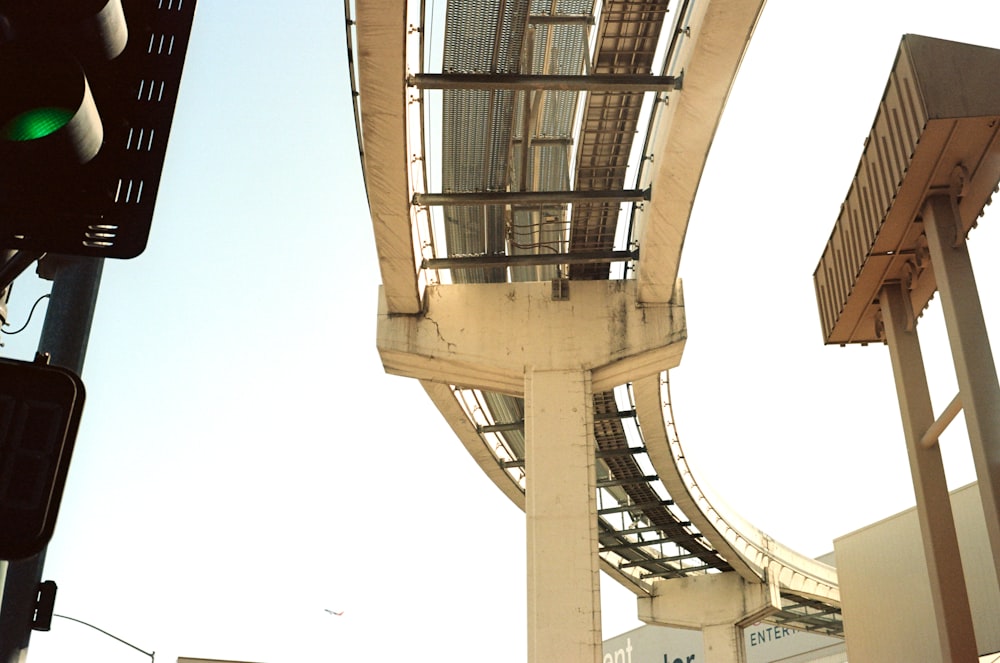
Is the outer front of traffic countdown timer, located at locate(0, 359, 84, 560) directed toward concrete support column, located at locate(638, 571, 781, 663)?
no

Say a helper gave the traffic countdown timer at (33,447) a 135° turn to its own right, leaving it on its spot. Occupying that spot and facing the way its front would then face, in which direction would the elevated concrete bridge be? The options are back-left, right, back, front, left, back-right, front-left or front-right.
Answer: right

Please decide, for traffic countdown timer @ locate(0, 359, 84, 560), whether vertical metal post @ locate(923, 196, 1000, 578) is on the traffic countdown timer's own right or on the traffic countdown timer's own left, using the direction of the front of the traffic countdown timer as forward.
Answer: on the traffic countdown timer's own left

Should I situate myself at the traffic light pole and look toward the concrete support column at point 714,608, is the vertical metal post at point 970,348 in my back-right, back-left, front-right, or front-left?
front-right

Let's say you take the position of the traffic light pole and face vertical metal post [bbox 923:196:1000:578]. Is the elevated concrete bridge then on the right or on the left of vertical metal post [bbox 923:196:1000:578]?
left

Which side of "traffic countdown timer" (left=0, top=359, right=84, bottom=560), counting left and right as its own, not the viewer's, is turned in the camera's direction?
front
